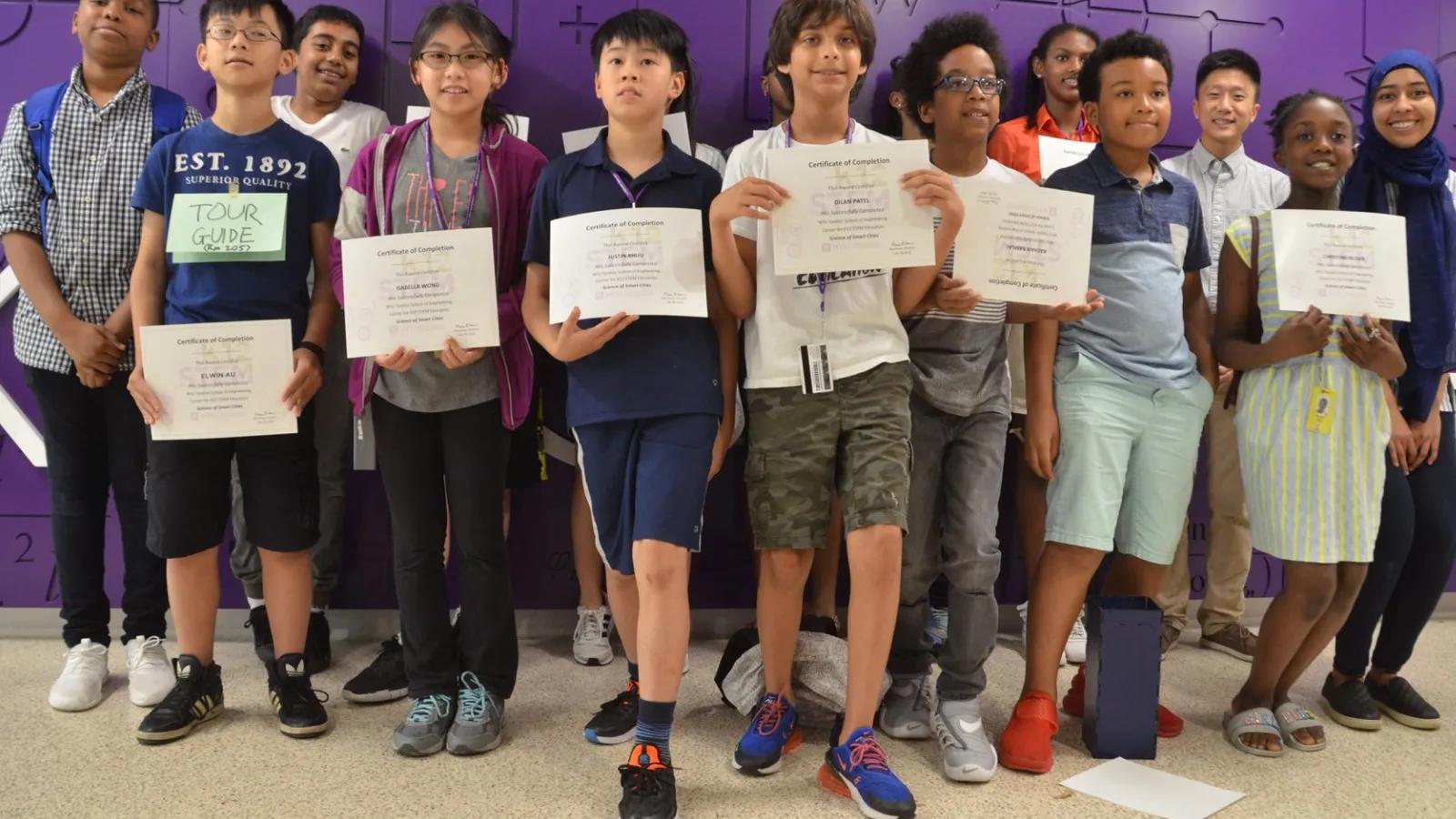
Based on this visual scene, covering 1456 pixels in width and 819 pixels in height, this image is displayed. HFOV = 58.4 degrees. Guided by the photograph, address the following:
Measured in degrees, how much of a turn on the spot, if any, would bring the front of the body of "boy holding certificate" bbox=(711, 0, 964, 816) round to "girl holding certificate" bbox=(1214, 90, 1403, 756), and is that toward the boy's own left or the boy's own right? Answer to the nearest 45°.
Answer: approximately 90° to the boy's own left

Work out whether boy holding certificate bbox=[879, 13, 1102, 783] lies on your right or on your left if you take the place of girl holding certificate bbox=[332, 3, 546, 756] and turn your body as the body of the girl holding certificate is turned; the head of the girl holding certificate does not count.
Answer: on your left

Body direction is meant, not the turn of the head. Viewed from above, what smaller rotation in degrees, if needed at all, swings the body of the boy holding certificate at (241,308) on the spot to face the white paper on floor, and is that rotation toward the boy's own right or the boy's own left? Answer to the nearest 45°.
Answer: approximately 45° to the boy's own left

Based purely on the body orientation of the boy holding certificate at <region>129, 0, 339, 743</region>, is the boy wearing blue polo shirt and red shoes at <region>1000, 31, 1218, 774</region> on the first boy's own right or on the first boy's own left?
on the first boy's own left

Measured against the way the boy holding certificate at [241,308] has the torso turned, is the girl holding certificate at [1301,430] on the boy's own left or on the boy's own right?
on the boy's own left

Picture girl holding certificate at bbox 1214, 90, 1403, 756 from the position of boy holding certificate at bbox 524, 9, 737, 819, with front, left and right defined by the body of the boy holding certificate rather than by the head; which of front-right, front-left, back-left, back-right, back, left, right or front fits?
left
